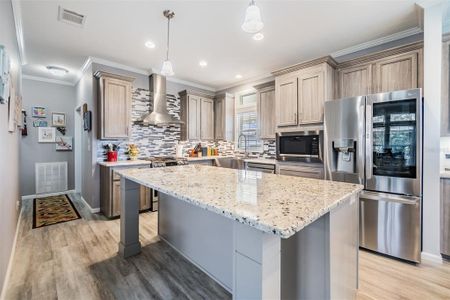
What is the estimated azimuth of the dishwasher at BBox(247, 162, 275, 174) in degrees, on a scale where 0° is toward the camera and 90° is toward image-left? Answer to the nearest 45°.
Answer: approximately 45°

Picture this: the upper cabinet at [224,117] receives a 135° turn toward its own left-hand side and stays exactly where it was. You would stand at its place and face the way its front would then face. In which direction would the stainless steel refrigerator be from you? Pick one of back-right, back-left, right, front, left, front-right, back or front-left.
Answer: front-right

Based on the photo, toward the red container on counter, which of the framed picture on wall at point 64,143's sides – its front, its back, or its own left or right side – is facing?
front

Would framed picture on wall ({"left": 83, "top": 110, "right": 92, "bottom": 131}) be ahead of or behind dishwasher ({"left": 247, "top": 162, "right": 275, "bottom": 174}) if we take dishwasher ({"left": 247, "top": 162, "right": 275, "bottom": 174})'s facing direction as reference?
ahead

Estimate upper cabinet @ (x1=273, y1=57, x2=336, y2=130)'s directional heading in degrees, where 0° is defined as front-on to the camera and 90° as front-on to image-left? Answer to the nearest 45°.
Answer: approximately 45°

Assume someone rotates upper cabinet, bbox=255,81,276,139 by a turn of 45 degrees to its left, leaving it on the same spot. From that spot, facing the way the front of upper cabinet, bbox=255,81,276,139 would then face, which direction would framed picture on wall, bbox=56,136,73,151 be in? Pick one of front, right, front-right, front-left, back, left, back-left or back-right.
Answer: right

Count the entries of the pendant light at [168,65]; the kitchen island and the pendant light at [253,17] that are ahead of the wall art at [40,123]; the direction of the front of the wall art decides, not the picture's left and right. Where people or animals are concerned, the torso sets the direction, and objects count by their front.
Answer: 3

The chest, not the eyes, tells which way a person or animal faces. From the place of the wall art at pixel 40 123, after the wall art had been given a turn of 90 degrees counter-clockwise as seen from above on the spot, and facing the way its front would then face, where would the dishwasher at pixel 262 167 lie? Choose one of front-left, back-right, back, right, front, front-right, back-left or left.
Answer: front-right

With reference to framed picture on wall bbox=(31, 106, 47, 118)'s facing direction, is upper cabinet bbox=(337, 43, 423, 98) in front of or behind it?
in front

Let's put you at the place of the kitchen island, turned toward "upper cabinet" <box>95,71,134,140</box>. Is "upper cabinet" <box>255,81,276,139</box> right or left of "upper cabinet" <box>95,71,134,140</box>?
right
